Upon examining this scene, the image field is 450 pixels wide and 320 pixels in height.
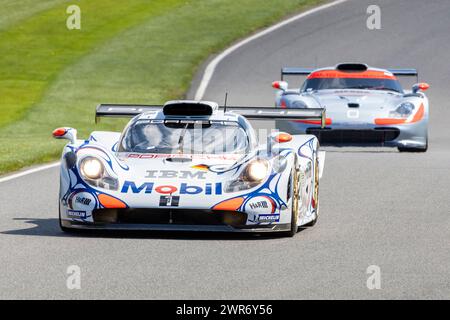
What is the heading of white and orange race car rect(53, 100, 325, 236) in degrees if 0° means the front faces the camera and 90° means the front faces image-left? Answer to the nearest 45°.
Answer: approximately 0°

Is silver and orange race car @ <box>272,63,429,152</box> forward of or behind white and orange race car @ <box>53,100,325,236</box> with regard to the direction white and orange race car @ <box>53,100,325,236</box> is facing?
behind

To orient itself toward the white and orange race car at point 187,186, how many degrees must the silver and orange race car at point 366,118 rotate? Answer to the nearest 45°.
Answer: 0° — it already faces it

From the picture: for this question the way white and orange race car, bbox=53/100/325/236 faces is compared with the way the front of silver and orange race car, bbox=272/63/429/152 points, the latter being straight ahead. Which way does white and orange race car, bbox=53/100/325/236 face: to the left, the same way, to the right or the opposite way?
the same way

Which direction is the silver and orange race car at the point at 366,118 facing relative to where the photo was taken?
toward the camera

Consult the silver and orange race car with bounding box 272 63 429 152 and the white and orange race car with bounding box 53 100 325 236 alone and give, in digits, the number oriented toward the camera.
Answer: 2
